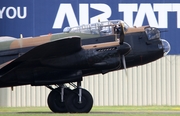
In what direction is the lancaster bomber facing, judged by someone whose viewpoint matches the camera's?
facing to the right of the viewer
